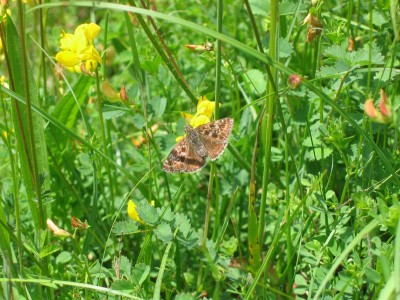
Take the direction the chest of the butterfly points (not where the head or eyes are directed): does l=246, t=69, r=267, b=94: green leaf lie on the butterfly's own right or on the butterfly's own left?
on the butterfly's own right

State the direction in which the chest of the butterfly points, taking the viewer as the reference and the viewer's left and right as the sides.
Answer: facing away from the viewer and to the left of the viewer
